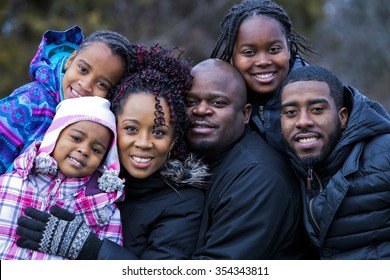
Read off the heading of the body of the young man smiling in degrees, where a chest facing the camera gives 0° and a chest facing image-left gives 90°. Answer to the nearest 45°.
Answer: approximately 45°

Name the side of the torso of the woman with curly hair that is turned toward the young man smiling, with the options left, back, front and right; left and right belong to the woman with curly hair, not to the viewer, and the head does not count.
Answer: left

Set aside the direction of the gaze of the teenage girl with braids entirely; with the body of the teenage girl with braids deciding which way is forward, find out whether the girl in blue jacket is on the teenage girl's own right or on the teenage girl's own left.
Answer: on the teenage girl's own right

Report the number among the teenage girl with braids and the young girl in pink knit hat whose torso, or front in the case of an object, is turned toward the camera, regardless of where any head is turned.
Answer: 2

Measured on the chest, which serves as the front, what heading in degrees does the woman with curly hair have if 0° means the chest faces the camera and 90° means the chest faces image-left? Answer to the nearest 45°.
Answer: approximately 45°

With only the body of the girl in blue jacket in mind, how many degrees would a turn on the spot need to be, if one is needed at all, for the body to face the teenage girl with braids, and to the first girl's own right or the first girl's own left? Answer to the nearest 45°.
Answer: approximately 45° to the first girl's own left
